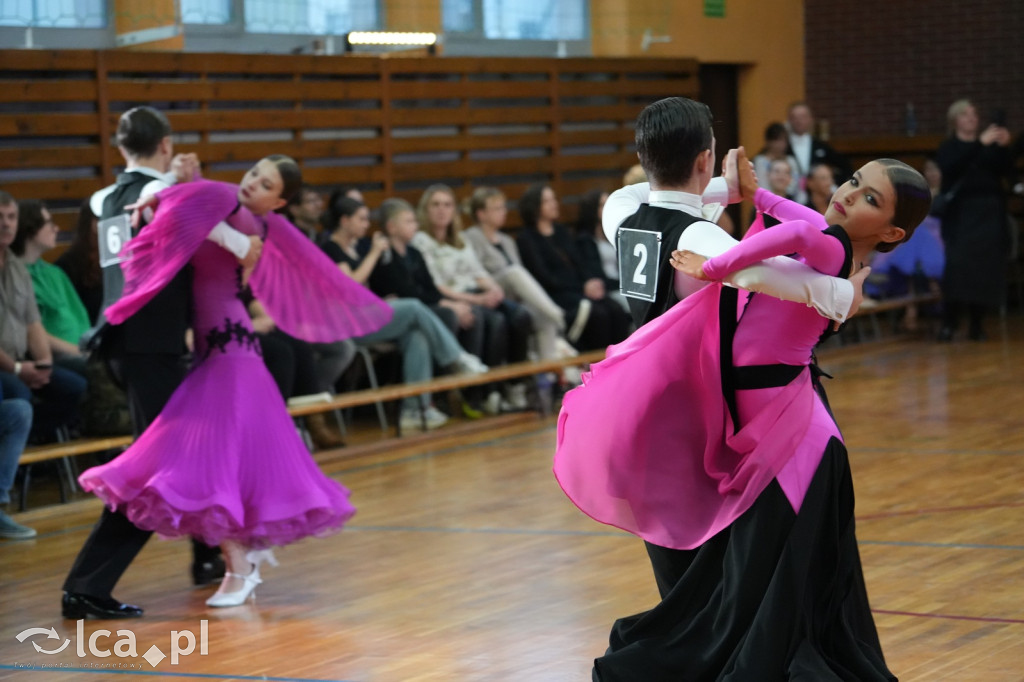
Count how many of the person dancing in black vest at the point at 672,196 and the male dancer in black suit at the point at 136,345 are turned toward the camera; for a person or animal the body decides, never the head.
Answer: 0

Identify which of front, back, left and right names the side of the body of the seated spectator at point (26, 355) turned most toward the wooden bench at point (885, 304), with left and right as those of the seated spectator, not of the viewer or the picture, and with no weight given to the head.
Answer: left

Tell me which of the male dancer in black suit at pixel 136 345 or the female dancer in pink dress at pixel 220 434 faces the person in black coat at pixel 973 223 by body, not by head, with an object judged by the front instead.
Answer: the male dancer in black suit

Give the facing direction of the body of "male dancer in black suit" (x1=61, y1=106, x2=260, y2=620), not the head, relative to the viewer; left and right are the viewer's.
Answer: facing away from the viewer and to the right of the viewer

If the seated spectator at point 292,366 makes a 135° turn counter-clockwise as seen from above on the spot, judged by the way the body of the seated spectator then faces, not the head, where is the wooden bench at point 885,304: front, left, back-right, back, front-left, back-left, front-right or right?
front-right

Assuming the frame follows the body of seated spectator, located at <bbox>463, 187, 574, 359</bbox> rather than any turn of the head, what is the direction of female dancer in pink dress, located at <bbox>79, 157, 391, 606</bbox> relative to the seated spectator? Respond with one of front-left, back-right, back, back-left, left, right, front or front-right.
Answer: front-right

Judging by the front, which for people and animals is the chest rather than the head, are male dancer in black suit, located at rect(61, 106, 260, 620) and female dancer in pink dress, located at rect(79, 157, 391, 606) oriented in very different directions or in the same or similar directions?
very different directions

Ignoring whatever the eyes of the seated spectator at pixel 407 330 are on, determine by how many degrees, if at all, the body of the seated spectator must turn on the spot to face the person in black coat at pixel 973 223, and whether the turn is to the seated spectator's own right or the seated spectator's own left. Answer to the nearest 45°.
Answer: approximately 90° to the seated spectator's own left
